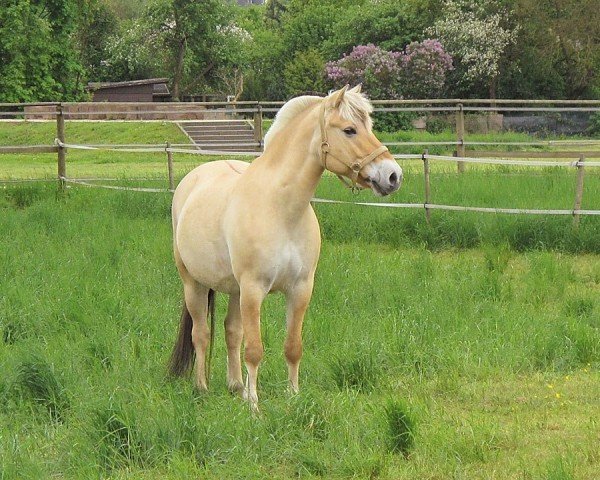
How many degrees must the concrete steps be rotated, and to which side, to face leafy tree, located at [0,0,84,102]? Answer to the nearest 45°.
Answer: approximately 135° to its right

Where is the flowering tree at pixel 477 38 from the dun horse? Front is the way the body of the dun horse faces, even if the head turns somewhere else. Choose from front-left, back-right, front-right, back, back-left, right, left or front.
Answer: back-left

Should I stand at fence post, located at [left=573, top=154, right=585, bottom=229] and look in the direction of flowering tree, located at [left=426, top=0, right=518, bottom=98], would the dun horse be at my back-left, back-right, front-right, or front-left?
back-left

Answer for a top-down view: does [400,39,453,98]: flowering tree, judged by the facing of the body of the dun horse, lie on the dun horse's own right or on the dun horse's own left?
on the dun horse's own left

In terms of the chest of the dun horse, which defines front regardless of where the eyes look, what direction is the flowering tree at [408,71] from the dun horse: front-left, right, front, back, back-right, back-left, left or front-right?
back-left

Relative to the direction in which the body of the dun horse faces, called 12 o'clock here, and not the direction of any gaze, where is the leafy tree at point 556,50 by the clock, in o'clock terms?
The leafy tree is roughly at 8 o'clock from the dun horse.

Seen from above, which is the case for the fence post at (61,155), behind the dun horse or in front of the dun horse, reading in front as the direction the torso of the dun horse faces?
behind

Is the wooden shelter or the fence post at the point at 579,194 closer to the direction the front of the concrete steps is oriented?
the fence post

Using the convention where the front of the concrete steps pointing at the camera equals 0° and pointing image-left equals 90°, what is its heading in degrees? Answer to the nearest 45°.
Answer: approximately 0°

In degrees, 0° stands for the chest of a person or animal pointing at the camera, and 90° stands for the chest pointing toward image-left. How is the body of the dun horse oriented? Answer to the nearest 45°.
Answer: approximately 315°

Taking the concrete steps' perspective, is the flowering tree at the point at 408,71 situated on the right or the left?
on its left

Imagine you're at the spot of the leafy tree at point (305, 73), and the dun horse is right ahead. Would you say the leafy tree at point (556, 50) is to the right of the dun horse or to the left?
left

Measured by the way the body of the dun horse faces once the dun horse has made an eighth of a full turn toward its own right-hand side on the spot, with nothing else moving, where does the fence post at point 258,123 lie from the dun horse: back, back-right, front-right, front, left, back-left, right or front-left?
back

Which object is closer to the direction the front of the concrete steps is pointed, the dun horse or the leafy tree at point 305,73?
the dun horse
